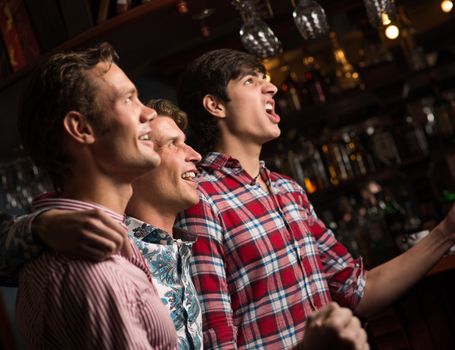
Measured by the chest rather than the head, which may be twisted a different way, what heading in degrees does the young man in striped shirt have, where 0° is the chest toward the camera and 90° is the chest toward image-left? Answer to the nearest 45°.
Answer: approximately 270°

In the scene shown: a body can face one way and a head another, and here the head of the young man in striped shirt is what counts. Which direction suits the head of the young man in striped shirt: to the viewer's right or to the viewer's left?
to the viewer's right

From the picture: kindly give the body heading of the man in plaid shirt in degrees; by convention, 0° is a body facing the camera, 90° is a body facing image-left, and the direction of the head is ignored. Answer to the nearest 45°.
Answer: approximately 315°

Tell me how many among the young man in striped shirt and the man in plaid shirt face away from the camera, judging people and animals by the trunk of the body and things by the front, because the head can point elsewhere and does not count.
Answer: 0

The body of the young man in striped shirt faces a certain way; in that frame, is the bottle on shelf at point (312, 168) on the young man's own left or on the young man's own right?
on the young man's own left

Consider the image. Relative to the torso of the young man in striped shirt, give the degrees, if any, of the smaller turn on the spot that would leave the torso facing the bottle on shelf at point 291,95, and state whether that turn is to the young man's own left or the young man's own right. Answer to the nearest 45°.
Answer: approximately 45° to the young man's own left

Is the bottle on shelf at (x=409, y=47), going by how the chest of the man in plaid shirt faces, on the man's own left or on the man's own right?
on the man's own left

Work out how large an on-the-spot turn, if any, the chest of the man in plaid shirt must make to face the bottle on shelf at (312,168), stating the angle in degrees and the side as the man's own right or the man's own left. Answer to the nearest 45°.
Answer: approximately 135° to the man's own left

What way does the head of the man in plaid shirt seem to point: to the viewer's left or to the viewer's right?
to the viewer's right
